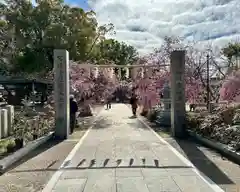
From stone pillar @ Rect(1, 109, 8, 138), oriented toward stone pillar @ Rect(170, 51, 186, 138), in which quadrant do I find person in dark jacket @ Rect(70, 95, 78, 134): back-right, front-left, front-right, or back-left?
front-left

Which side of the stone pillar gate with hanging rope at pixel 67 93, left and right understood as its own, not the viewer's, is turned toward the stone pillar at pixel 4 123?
right

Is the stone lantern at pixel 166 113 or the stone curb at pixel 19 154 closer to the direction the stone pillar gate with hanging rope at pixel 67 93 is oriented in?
the stone curb

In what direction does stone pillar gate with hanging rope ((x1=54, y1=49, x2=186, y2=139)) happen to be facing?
toward the camera

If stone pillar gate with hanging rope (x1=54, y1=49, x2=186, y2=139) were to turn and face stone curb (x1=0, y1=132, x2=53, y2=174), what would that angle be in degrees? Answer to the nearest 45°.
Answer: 0° — it already faces it

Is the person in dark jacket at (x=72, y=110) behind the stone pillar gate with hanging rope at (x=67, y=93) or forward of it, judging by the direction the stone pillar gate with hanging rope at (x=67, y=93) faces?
behind

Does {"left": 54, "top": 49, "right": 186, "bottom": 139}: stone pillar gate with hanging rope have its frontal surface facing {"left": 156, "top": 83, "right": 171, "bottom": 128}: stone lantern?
no

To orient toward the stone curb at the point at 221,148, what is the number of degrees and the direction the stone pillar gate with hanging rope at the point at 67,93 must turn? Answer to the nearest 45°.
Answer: approximately 45° to its left

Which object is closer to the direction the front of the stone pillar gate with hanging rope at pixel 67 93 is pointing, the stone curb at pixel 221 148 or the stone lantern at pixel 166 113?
the stone curb

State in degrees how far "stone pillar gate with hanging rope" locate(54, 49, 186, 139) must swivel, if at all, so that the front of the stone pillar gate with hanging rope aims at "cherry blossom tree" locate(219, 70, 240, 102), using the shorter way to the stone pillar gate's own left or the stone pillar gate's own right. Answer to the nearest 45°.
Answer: approximately 90° to the stone pillar gate's own left

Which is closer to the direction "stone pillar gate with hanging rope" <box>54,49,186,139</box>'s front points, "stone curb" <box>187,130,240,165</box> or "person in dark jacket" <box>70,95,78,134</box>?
the stone curb

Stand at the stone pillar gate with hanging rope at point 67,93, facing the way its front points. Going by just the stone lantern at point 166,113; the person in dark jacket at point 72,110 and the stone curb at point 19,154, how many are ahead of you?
1
